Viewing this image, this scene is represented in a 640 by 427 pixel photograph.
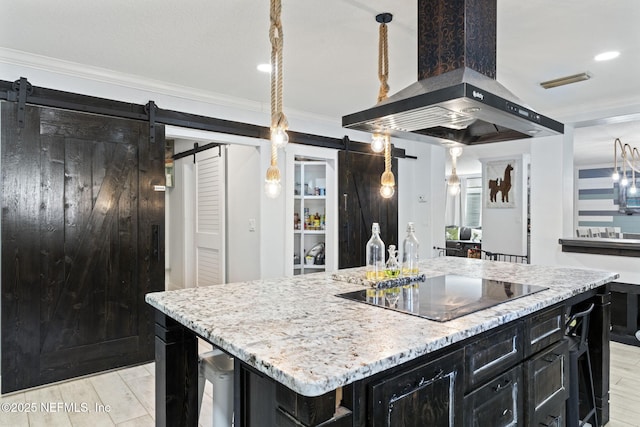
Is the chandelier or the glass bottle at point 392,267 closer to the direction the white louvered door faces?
the glass bottle

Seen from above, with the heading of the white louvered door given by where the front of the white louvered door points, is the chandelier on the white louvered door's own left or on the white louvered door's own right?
on the white louvered door's own left

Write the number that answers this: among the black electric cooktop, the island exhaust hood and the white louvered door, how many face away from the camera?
0

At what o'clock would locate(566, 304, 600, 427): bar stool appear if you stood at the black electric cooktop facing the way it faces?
The bar stool is roughly at 9 o'clock from the black electric cooktop.

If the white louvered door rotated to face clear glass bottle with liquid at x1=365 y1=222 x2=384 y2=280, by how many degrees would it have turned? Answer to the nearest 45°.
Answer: approximately 45° to its left

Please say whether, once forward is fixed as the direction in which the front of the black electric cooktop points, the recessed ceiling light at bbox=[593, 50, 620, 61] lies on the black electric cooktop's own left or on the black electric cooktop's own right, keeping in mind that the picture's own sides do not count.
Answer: on the black electric cooktop's own left

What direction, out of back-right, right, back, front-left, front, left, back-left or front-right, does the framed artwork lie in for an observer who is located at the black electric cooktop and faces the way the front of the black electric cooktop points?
back-left

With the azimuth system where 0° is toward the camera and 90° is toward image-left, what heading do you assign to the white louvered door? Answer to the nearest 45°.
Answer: approximately 45°
